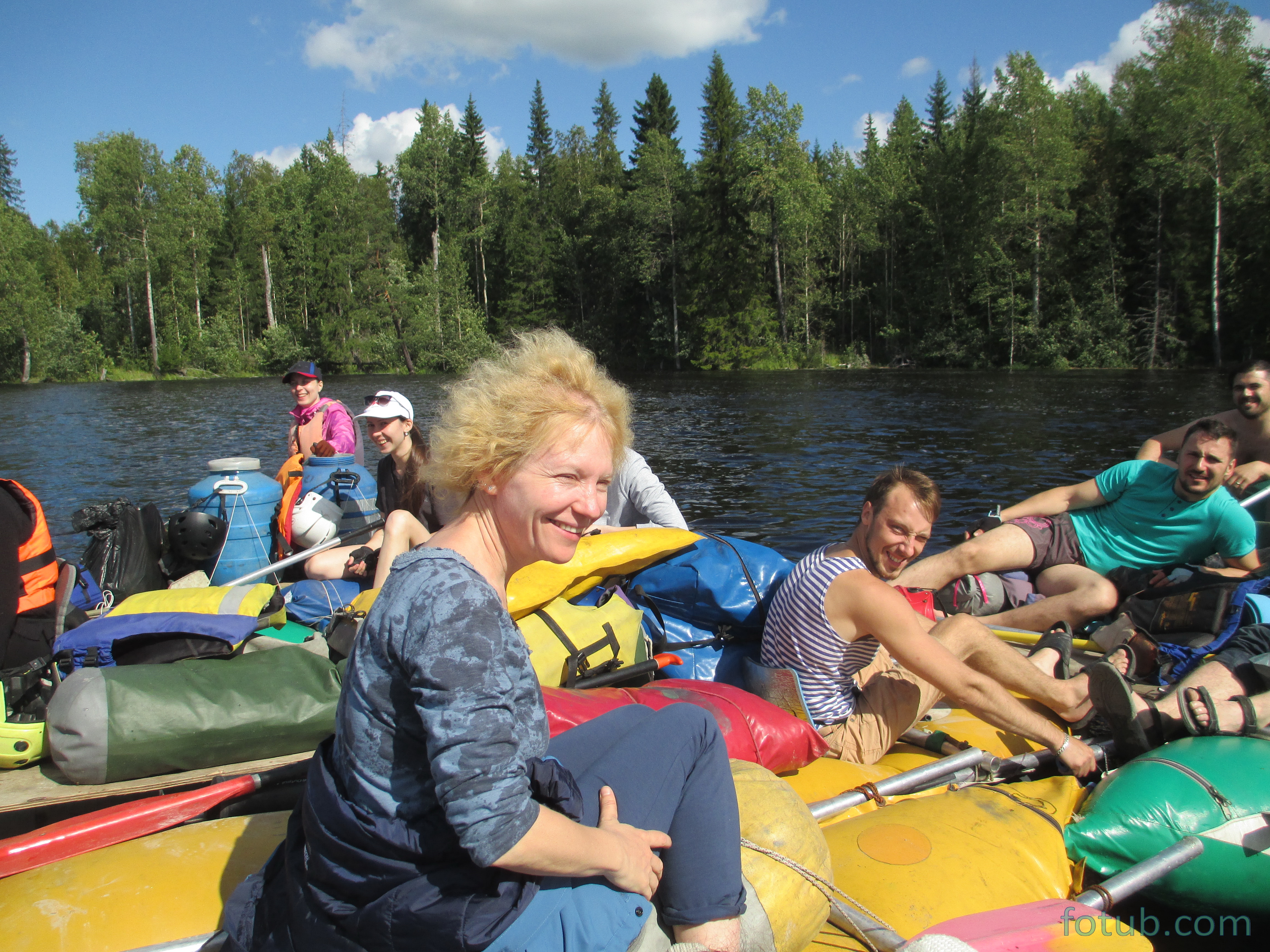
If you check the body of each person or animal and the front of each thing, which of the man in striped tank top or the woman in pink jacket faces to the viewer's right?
the man in striped tank top

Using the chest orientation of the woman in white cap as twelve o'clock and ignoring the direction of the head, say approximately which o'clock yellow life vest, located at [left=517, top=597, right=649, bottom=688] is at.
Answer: The yellow life vest is roughly at 10 o'clock from the woman in white cap.

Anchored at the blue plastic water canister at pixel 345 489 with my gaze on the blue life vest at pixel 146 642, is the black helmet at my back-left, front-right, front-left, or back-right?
front-right

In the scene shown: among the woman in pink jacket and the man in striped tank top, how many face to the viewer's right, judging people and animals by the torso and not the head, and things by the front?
1

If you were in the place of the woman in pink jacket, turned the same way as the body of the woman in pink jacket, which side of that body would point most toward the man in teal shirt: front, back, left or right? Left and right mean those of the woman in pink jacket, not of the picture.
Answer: left

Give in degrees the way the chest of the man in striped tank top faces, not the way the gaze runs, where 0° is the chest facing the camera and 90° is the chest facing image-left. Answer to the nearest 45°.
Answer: approximately 270°

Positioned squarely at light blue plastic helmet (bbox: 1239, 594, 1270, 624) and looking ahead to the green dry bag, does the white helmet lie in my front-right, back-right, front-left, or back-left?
front-right

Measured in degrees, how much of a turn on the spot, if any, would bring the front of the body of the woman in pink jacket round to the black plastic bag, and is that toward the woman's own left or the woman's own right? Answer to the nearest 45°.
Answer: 0° — they already face it

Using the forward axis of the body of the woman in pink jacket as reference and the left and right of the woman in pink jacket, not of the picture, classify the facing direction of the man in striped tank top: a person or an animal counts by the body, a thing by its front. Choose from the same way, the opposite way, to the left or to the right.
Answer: to the left

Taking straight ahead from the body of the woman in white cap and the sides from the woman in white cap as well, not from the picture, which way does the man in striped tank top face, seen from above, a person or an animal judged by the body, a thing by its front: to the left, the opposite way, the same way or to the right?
to the left

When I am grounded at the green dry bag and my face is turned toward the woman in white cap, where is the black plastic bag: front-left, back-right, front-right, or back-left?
front-left

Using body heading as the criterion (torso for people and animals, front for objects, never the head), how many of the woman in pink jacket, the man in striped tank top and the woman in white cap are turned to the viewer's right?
1

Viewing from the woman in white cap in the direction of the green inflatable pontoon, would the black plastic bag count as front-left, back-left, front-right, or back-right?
back-right

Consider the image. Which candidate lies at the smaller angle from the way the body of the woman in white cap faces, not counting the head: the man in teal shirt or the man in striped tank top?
the man in striped tank top

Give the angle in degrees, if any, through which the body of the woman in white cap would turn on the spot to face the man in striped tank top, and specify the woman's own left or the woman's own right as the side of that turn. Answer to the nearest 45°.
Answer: approximately 90° to the woman's own left

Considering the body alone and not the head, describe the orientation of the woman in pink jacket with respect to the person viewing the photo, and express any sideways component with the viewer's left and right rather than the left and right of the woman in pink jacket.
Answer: facing the viewer and to the left of the viewer

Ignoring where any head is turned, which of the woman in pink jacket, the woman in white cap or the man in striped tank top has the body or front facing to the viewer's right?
the man in striped tank top

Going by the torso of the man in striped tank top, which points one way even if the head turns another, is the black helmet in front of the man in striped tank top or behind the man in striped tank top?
behind

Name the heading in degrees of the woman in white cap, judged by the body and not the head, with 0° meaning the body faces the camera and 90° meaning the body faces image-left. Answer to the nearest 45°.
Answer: approximately 45°
